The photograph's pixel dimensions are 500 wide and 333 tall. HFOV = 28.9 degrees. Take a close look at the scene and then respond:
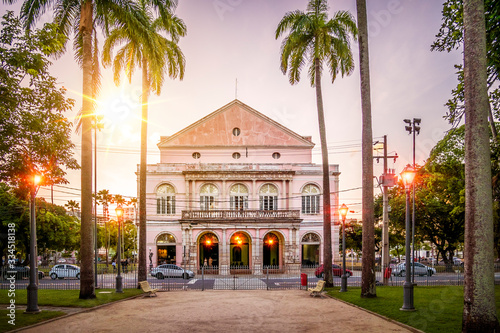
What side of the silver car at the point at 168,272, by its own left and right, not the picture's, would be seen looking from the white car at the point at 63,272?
back

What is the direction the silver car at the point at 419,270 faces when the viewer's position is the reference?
facing to the right of the viewer

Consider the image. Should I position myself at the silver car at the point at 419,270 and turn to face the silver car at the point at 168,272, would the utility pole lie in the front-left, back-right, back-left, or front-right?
front-left

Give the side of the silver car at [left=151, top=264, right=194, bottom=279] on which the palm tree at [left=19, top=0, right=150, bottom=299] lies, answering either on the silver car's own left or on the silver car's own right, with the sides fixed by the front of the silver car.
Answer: on the silver car's own right

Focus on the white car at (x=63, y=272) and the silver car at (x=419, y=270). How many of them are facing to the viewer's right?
2

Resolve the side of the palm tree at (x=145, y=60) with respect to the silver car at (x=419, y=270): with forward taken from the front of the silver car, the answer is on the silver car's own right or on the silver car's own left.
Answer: on the silver car's own right

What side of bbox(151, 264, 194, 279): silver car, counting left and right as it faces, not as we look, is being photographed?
right

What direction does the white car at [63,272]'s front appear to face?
to the viewer's right

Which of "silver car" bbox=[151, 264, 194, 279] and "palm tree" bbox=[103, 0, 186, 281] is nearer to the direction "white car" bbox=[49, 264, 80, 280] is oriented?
the silver car

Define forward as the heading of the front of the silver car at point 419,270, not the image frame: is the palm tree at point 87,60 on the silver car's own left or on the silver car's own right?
on the silver car's own right
